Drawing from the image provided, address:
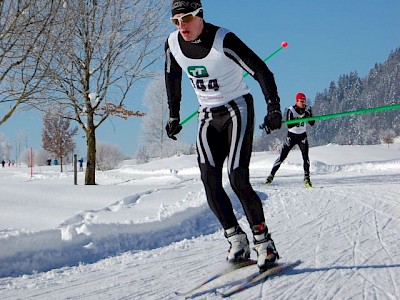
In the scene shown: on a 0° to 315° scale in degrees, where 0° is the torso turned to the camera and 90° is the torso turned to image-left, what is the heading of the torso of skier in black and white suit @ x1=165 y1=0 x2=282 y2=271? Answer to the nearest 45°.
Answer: approximately 45°

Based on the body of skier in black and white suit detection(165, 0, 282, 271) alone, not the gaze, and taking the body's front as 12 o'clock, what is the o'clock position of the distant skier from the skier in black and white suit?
The distant skier is roughly at 5 o'clock from the skier in black and white suit.

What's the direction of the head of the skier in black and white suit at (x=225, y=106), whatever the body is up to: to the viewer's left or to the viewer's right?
to the viewer's left
